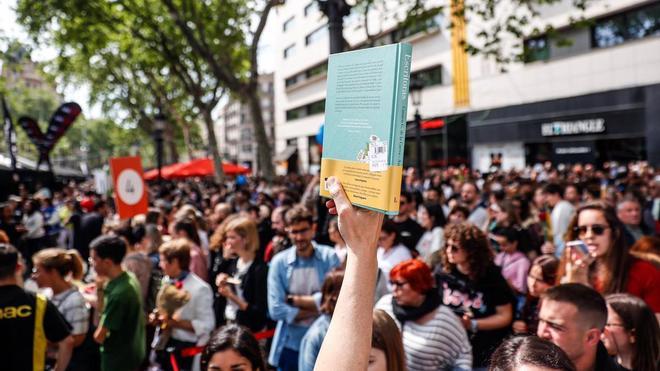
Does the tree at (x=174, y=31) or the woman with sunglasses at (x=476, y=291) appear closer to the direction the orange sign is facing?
the woman with sunglasses

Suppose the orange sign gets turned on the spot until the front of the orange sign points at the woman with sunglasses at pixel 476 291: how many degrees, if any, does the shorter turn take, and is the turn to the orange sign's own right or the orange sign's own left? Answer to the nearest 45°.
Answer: approximately 45° to the orange sign's own left

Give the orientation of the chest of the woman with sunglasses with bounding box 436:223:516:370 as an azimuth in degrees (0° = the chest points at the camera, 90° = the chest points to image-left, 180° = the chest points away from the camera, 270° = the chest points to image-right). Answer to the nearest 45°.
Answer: approximately 45°

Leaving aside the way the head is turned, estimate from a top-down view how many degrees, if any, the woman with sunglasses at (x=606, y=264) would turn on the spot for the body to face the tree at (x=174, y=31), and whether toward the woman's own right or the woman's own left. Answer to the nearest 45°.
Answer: approximately 90° to the woman's own right

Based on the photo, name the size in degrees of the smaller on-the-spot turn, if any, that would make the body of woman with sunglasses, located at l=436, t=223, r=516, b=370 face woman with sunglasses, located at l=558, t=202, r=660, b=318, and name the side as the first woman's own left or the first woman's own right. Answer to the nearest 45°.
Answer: approximately 135° to the first woman's own left

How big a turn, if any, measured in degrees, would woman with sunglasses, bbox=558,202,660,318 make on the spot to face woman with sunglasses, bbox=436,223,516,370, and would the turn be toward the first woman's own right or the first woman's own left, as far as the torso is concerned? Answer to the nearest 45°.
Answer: approximately 45° to the first woman's own right

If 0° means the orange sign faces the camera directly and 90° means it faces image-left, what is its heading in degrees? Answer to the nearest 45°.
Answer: approximately 0°

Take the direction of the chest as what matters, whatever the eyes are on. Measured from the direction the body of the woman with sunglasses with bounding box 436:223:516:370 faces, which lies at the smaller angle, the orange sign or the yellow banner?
the orange sign

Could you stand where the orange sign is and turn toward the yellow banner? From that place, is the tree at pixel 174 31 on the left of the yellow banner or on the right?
left

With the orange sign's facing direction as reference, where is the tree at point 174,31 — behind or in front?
behind
